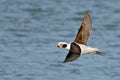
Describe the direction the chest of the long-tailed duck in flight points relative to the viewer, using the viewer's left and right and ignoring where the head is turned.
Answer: facing to the left of the viewer
